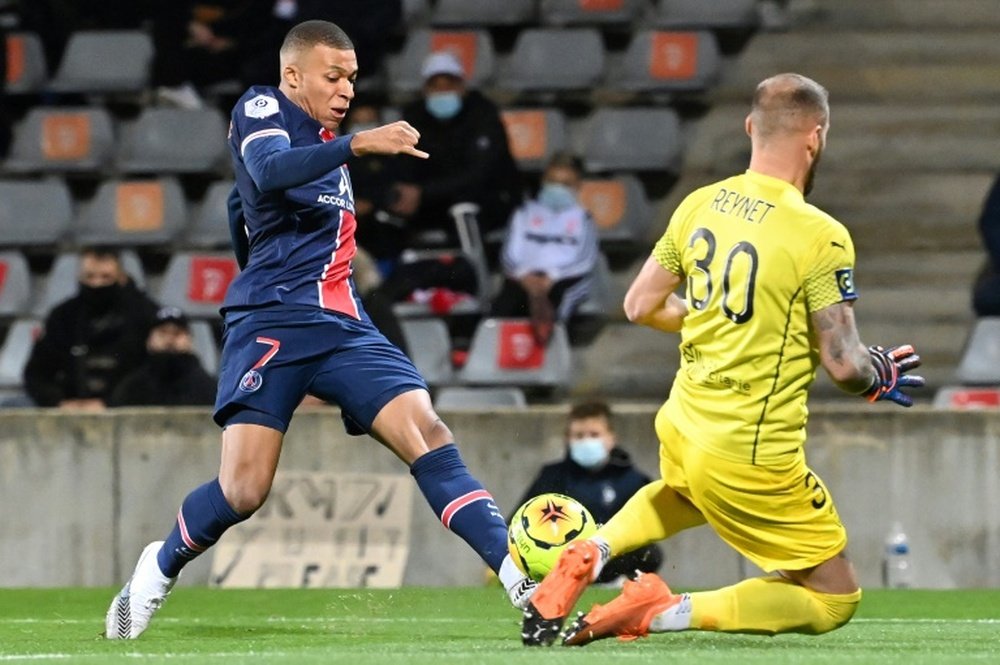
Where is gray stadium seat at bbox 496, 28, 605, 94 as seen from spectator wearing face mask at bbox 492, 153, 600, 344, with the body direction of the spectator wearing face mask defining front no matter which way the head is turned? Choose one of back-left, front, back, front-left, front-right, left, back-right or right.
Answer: back

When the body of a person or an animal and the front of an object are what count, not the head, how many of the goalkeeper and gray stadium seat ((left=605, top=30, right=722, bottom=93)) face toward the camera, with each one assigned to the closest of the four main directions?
1

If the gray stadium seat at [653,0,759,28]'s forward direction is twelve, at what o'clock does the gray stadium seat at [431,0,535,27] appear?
the gray stadium seat at [431,0,535,27] is roughly at 3 o'clock from the gray stadium seat at [653,0,759,28].

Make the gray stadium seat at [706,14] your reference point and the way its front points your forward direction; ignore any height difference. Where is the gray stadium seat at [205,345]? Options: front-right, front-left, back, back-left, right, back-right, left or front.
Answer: front-right

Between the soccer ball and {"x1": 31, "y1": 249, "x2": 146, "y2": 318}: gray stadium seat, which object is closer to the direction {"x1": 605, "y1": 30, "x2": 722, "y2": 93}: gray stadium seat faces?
the soccer ball

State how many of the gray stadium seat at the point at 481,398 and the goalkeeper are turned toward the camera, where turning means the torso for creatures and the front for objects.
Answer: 1

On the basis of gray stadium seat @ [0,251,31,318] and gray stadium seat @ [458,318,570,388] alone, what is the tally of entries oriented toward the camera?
2

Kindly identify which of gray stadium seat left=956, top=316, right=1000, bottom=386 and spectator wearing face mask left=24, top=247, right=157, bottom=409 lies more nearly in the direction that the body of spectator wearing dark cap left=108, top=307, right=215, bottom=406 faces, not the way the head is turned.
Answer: the gray stadium seat

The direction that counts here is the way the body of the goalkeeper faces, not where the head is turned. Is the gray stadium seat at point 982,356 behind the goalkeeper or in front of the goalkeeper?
in front

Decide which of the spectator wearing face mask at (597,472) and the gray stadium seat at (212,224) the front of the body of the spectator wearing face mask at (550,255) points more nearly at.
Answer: the spectator wearing face mask
